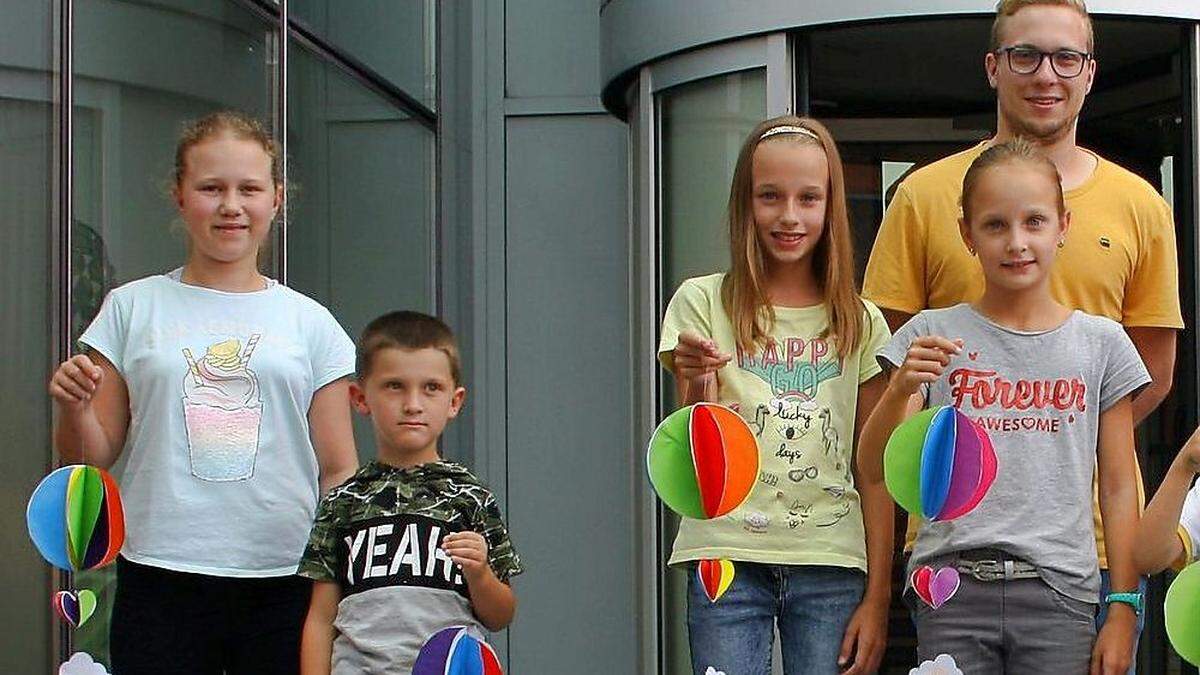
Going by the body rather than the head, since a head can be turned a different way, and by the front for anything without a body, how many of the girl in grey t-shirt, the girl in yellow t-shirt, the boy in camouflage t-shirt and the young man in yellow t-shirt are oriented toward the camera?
4

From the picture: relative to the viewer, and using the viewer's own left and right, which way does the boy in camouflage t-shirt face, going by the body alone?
facing the viewer

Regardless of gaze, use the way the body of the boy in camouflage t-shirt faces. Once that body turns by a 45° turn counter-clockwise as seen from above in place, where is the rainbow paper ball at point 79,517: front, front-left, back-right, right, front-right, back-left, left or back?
back-right

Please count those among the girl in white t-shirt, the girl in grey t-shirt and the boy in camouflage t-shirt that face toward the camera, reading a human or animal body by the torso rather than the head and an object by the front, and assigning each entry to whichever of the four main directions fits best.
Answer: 3

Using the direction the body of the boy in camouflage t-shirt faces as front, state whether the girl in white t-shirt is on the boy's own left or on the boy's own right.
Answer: on the boy's own right

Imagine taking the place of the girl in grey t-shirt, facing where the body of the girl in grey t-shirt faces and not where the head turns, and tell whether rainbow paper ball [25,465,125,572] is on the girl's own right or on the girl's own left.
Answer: on the girl's own right

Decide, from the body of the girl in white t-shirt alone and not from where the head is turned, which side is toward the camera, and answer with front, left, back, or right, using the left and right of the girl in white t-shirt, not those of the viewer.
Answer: front

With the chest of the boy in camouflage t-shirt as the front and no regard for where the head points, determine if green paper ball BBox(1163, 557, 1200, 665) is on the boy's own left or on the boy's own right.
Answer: on the boy's own left

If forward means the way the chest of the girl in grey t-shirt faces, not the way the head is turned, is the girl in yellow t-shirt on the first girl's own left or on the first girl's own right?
on the first girl's own right

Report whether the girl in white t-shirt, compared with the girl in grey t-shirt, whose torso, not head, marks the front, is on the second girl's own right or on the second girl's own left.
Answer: on the second girl's own right

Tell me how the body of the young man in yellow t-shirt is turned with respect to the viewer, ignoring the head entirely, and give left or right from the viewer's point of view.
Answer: facing the viewer

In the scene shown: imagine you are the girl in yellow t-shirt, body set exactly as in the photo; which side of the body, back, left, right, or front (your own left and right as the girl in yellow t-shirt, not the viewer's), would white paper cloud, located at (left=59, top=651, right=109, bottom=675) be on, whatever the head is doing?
right

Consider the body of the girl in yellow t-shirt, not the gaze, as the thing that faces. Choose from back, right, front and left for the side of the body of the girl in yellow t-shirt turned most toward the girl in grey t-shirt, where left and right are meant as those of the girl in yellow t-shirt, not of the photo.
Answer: left

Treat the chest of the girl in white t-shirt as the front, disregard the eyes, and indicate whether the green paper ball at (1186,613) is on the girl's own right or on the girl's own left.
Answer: on the girl's own left

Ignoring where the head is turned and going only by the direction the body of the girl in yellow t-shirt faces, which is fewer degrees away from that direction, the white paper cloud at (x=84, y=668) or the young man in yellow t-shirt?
the white paper cloud
